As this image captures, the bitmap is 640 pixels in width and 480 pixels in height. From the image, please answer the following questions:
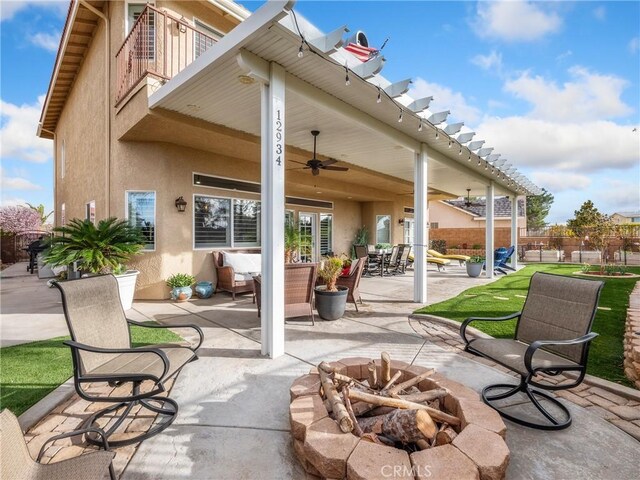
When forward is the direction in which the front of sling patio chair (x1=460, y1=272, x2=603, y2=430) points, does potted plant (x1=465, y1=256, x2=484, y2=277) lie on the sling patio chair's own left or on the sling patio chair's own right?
on the sling patio chair's own right

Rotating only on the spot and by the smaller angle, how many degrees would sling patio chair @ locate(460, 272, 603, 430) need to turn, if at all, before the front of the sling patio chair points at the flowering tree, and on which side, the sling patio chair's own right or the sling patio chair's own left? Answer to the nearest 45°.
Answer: approximately 45° to the sling patio chair's own right

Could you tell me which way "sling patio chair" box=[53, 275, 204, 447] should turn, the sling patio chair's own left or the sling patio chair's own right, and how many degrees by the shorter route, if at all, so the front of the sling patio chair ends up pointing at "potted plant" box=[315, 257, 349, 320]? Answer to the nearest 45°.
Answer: approximately 90° to the sling patio chair's own left

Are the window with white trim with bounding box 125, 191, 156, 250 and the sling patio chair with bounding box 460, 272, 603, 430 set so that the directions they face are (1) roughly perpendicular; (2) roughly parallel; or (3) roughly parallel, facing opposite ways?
roughly perpendicular

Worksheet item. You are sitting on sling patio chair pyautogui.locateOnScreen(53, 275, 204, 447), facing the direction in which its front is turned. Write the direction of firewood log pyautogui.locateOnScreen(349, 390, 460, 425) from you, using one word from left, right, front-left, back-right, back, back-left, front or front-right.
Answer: front

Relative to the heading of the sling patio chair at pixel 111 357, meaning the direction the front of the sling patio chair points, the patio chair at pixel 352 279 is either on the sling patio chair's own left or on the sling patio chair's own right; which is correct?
on the sling patio chair's own left

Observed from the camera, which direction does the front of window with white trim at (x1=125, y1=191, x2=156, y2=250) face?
facing the viewer

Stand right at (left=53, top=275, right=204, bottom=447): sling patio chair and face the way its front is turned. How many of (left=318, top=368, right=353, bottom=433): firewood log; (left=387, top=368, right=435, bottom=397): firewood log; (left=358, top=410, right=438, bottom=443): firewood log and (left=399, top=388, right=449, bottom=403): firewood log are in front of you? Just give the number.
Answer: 4

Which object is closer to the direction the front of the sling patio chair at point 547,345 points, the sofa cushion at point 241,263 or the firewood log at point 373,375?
the firewood log

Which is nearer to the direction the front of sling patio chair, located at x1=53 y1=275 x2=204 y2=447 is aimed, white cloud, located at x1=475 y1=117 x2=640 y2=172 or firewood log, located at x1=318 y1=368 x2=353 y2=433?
the firewood log

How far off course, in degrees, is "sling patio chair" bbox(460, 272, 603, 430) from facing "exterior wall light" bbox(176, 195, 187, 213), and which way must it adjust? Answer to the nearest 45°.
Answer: approximately 45° to its right

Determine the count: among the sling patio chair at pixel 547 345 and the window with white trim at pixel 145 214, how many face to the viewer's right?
0

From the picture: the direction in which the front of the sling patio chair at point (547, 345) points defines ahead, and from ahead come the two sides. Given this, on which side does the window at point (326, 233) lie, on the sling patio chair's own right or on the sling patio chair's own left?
on the sling patio chair's own right

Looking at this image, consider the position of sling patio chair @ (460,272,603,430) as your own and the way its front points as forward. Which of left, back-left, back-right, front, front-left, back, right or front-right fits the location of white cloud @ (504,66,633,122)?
back-right

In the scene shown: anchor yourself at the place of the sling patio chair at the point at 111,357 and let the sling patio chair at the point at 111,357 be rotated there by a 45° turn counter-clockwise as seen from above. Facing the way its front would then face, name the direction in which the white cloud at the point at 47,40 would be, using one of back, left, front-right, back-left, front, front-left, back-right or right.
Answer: left

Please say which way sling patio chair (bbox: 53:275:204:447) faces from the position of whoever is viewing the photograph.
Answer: facing the viewer and to the right of the viewer

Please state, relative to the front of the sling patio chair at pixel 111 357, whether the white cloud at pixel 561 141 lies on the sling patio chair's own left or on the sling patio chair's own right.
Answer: on the sling patio chair's own left

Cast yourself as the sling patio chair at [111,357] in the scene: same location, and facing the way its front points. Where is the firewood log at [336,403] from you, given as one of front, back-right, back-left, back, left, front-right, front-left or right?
front

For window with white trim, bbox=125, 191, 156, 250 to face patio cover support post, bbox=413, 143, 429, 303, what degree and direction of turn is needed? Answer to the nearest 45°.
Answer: approximately 45° to its left
